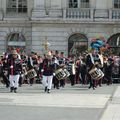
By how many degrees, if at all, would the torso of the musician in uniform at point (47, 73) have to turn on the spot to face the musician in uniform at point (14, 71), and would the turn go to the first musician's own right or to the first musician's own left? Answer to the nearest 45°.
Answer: approximately 90° to the first musician's own right

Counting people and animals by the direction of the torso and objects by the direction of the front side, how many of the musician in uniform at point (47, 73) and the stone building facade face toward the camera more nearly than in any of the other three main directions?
2

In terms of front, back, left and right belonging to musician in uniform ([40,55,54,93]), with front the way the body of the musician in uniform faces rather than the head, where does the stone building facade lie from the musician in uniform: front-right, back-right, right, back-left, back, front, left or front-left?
back

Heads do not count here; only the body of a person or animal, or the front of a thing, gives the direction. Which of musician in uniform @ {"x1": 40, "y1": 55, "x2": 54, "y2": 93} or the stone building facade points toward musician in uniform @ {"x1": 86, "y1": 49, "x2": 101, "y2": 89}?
the stone building facade

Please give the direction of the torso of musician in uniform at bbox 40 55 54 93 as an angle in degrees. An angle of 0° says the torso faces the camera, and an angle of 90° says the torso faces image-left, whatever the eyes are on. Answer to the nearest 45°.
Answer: approximately 0°

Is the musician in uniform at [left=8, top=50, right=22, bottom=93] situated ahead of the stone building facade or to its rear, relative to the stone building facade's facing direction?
ahead

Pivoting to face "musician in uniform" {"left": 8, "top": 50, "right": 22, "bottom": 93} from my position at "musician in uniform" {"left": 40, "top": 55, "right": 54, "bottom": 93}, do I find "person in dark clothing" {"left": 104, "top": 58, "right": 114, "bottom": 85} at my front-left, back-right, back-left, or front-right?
back-right

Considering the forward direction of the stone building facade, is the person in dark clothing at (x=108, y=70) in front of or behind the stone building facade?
in front

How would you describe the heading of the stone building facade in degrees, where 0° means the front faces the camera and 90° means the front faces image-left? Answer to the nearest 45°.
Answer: approximately 0°
